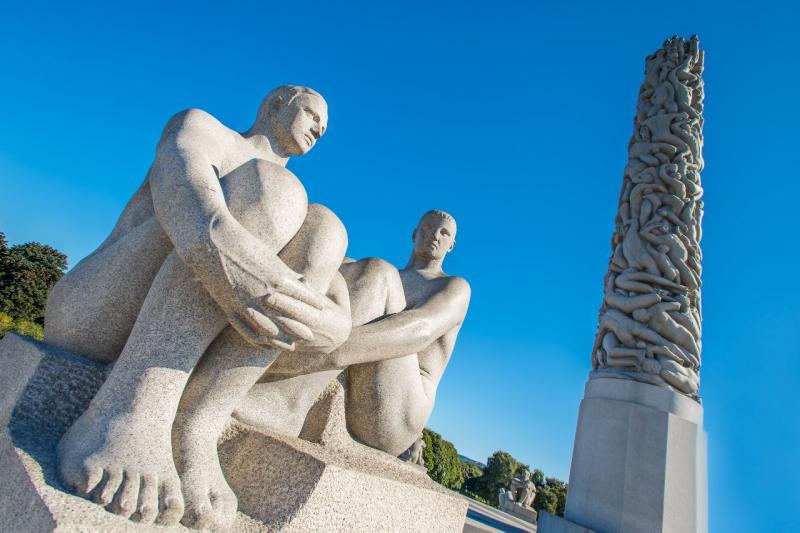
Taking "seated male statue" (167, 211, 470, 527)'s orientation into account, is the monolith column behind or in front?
behind

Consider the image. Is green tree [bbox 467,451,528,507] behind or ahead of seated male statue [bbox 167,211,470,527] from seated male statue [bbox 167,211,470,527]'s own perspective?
behind

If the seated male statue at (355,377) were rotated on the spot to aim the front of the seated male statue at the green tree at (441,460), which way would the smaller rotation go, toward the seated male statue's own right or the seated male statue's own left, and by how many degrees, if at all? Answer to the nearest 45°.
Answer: approximately 135° to the seated male statue's own right

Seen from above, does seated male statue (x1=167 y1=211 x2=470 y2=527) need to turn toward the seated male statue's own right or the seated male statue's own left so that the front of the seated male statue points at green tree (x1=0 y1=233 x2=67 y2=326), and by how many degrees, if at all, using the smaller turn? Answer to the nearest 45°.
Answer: approximately 90° to the seated male statue's own right

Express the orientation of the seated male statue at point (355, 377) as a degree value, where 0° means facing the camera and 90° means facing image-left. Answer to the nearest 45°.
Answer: approximately 45°

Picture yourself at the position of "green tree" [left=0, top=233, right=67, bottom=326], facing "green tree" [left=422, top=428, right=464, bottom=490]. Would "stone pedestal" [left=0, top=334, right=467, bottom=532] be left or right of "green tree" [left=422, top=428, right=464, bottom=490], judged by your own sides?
right

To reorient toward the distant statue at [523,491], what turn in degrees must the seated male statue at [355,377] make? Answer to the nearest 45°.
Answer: approximately 180°
